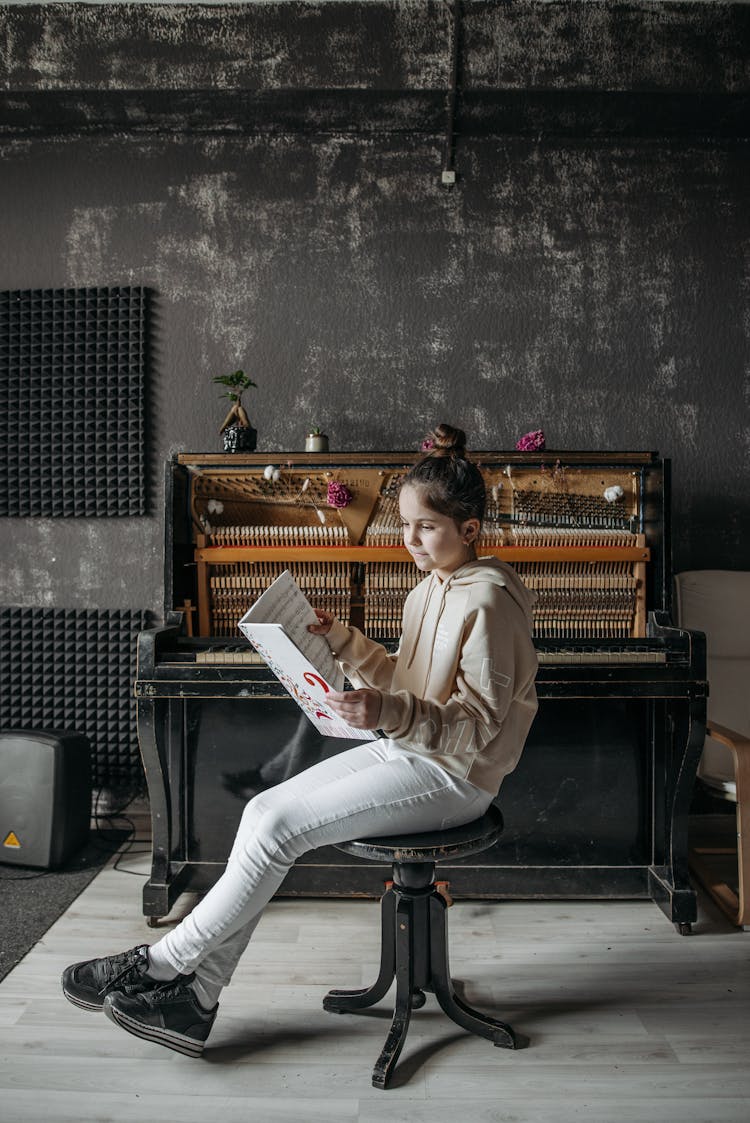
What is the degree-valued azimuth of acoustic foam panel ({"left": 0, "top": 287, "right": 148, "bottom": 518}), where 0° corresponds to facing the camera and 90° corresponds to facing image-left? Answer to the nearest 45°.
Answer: approximately 0°

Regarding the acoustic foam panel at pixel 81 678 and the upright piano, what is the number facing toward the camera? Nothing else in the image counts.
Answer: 2

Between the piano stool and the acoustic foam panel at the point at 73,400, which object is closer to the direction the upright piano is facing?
the piano stool

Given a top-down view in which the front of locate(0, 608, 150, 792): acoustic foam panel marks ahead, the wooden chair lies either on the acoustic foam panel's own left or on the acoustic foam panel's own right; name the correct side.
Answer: on the acoustic foam panel's own left

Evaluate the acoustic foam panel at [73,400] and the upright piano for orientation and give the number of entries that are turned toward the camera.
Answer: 2
